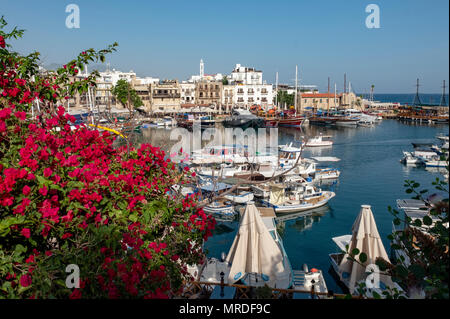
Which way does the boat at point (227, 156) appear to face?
to the viewer's right

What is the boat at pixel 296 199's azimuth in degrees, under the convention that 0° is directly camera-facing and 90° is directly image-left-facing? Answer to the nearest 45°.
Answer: approximately 270°

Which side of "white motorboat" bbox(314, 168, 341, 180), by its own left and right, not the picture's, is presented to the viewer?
right

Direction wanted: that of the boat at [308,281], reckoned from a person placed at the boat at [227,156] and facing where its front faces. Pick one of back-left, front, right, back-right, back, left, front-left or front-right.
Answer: right
